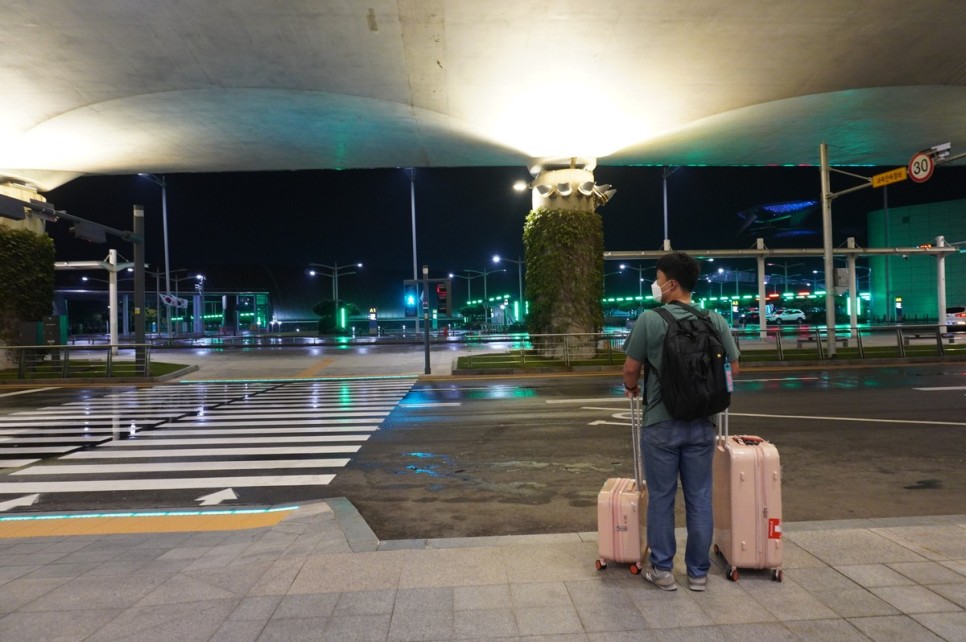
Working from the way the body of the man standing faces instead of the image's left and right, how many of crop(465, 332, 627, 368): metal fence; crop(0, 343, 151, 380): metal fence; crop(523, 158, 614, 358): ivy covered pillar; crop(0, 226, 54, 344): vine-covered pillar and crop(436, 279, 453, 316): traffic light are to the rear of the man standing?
0

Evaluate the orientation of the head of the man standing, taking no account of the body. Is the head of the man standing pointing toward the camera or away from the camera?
away from the camera

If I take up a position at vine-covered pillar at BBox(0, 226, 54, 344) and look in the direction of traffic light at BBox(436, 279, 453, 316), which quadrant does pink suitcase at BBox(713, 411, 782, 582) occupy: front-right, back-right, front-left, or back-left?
front-right

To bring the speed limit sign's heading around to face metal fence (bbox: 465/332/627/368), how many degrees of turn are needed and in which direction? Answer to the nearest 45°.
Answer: approximately 45° to its right

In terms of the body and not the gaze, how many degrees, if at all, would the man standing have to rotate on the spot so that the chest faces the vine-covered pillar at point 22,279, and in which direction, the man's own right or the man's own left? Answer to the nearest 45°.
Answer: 0° — they already face it

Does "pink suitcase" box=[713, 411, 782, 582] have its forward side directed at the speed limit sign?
no

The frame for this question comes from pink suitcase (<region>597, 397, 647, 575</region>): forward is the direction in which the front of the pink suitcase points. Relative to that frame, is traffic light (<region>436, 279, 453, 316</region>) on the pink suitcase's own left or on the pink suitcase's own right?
on the pink suitcase's own right
